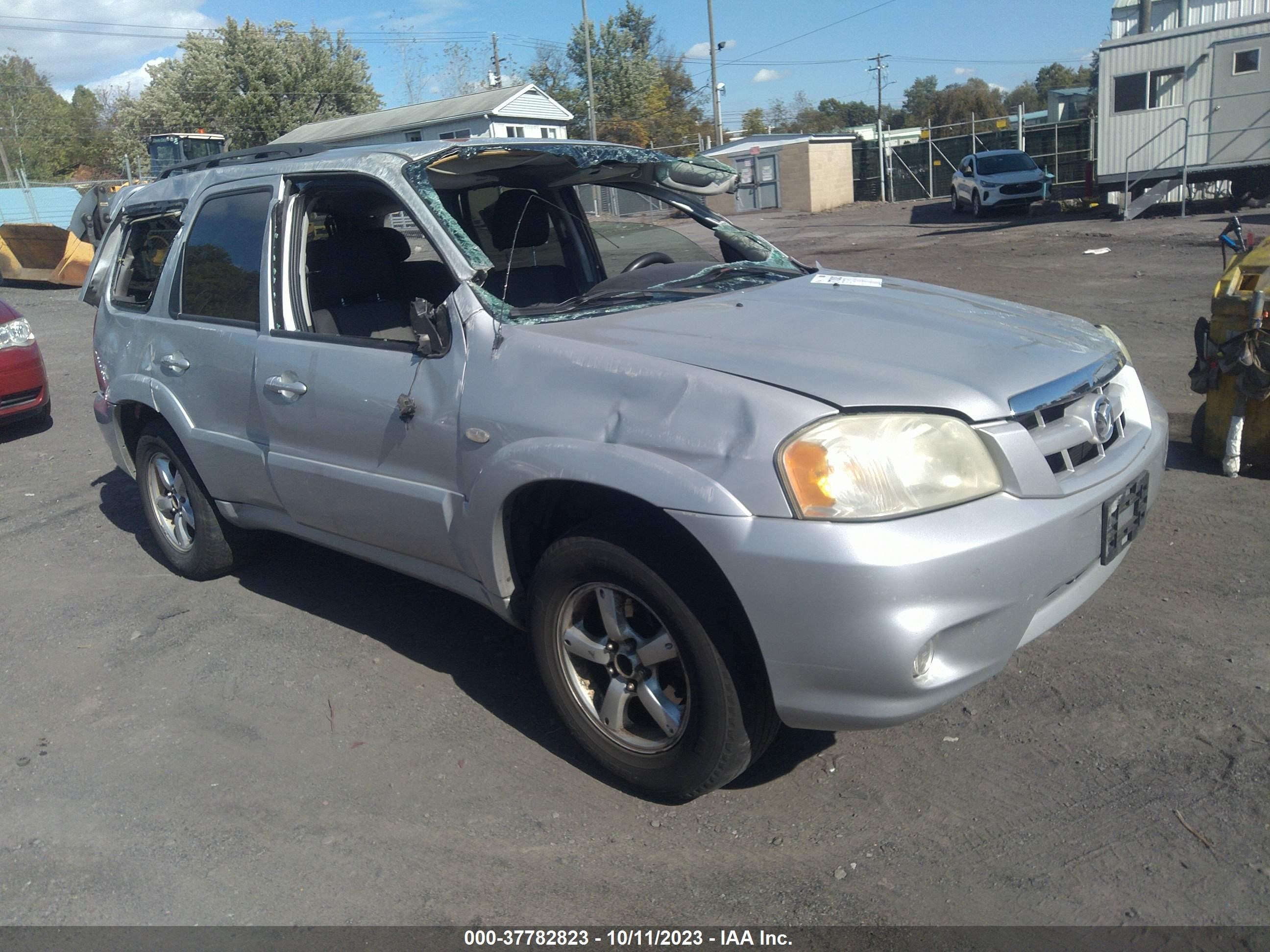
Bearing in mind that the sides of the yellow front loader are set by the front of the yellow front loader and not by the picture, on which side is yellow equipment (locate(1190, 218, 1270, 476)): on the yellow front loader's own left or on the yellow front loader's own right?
on the yellow front loader's own left

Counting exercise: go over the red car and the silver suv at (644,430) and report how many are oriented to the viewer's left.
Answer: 0

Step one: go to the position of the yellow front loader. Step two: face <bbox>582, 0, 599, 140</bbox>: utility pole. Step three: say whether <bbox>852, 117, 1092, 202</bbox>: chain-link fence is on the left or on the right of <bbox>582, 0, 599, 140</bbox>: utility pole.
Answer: right

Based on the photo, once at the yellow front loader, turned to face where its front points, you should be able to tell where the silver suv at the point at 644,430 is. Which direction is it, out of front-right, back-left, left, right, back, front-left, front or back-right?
front-left

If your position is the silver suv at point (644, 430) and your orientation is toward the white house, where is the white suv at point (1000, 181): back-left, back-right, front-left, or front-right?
front-right

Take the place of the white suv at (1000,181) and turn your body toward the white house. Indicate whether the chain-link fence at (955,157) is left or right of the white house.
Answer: right

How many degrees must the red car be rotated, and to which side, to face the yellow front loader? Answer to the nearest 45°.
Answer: approximately 135° to its left

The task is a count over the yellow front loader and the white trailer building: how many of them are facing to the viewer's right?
0

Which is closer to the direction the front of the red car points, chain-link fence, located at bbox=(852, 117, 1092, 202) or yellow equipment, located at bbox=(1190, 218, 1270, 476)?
the yellow equipment

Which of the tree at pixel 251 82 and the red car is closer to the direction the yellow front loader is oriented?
the red car

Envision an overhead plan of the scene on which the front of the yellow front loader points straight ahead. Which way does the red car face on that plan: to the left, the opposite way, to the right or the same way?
to the left

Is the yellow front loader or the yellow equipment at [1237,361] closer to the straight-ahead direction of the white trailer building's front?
the yellow equipment

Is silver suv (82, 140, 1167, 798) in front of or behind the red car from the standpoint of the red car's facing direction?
in front

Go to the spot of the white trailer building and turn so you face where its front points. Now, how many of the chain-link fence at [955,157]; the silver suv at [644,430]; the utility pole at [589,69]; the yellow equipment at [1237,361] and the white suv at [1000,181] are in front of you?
2

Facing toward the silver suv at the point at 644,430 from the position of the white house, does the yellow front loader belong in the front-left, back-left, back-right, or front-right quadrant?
front-right

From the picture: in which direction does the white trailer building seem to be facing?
toward the camera

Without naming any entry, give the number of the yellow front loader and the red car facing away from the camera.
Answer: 0

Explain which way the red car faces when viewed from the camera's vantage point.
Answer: facing the viewer and to the right of the viewer

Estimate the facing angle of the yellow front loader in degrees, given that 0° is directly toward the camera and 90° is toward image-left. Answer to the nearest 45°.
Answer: approximately 45°

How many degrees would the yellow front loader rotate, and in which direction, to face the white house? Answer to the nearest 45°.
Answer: approximately 180°

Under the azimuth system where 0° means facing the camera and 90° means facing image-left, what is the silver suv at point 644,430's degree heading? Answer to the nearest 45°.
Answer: approximately 315°
